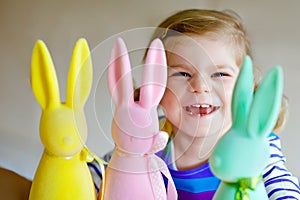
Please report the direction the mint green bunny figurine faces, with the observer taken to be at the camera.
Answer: facing the viewer and to the left of the viewer

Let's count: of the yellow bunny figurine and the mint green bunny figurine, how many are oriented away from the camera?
0
